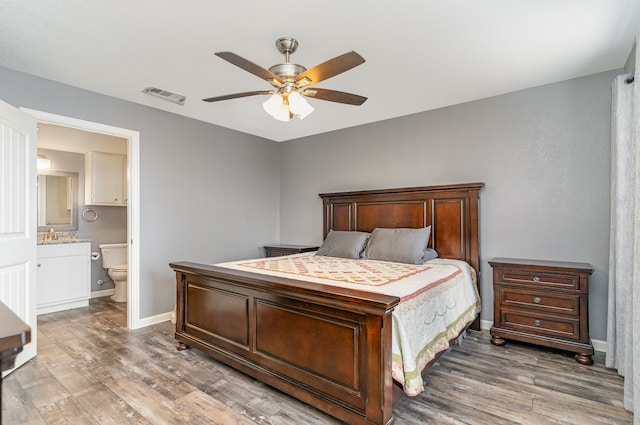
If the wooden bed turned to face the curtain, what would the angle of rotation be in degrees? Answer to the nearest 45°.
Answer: approximately 135° to its left

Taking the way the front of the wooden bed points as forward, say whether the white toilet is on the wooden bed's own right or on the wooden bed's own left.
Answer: on the wooden bed's own right

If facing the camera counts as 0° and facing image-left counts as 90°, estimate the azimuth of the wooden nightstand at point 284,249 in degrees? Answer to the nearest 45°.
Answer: approximately 45°

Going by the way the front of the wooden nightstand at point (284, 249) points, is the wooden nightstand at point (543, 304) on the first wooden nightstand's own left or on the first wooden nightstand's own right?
on the first wooden nightstand's own left

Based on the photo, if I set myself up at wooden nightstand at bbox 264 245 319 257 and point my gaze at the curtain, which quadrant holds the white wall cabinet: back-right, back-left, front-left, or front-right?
back-right

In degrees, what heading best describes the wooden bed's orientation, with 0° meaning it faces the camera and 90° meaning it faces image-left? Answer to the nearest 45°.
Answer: approximately 45°
